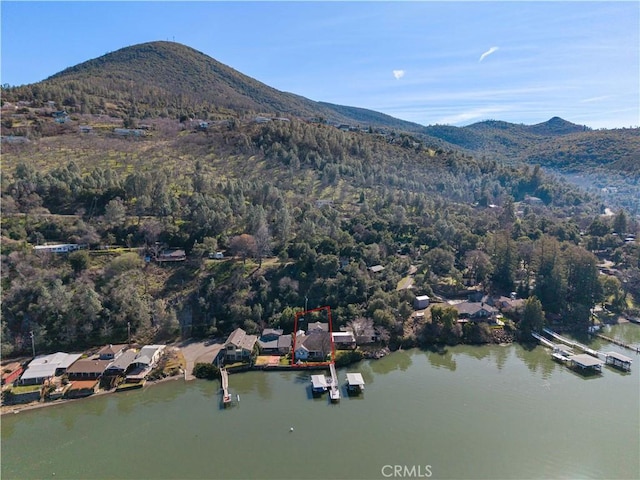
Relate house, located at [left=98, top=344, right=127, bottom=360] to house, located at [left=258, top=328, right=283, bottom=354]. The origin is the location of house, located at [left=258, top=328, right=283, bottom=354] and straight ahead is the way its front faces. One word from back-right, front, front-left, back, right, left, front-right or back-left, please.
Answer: right

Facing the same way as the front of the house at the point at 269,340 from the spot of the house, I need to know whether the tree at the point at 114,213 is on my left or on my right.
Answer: on my right

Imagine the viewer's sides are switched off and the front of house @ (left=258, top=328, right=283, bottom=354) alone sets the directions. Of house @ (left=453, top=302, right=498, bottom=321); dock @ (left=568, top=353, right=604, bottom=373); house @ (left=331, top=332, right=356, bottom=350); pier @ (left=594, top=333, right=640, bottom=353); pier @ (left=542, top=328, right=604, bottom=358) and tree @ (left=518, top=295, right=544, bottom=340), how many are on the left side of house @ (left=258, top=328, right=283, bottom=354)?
6

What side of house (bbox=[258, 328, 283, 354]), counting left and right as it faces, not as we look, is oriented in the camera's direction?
front

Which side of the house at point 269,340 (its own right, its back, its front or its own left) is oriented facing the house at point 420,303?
left

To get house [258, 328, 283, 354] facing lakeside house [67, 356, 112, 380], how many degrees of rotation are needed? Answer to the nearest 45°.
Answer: approximately 90° to its right

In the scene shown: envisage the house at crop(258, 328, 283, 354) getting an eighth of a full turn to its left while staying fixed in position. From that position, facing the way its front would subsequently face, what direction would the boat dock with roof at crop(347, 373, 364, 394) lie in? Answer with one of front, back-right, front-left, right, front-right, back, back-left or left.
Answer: front

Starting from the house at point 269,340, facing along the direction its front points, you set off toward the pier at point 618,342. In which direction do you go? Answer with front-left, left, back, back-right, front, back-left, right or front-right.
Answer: left

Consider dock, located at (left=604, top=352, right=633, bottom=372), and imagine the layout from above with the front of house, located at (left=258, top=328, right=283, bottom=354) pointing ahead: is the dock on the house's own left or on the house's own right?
on the house's own left

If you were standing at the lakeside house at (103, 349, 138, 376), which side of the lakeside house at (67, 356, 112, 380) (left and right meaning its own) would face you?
left

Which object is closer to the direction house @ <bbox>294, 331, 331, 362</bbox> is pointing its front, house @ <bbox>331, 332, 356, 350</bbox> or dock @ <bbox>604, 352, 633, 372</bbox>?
the dock

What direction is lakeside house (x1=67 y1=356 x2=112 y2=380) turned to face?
toward the camera

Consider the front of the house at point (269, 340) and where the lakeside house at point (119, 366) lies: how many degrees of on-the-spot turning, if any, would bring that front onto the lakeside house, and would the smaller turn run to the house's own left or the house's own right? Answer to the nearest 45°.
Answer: approximately 90° to the house's own right

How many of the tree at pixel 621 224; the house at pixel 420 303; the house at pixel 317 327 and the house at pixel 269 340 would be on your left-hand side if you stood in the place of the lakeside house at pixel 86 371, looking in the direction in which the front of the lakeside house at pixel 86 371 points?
4
